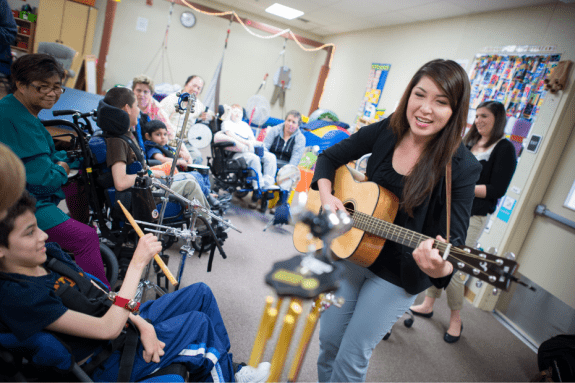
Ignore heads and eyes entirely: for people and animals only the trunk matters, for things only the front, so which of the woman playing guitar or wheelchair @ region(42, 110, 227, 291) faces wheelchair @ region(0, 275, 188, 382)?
the woman playing guitar

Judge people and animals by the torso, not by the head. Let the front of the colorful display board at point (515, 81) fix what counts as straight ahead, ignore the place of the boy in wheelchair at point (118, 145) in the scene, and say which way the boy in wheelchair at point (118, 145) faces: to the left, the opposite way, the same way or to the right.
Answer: the opposite way

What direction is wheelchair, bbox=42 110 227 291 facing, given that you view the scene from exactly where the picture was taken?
facing to the right of the viewer

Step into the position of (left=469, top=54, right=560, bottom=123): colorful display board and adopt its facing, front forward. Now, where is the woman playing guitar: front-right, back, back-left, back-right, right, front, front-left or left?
front-left

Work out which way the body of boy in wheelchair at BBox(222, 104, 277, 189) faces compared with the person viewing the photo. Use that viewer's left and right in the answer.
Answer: facing the viewer and to the right of the viewer

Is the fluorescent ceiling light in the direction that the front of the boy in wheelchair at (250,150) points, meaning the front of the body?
no

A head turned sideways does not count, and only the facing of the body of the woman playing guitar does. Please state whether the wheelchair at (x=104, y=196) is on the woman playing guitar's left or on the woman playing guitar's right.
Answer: on the woman playing guitar's right

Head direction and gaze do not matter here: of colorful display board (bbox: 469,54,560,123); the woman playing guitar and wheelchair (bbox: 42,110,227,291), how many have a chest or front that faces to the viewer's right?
1

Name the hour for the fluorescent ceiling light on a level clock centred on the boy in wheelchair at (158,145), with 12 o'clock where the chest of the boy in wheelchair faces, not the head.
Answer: The fluorescent ceiling light is roughly at 8 o'clock from the boy in wheelchair.

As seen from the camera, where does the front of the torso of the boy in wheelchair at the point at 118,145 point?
to the viewer's right

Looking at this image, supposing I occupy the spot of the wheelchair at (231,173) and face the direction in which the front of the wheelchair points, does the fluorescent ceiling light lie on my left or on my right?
on my left

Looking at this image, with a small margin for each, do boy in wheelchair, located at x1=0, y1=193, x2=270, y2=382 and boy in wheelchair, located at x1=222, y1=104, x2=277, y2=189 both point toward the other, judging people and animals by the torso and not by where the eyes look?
no

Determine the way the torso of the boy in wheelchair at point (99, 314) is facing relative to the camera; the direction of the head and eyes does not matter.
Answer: to the viewer's right

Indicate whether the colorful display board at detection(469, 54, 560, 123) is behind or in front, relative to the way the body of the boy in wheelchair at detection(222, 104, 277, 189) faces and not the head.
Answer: in front

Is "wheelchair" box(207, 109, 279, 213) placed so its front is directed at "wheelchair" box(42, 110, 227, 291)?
no

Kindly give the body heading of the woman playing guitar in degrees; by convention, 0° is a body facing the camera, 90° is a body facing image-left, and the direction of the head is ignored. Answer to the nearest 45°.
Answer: approximately 45°

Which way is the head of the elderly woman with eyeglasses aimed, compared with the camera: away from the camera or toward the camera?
toward the camera

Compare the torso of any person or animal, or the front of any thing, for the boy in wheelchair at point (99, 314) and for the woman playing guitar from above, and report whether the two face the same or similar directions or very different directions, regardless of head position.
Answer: very different directions

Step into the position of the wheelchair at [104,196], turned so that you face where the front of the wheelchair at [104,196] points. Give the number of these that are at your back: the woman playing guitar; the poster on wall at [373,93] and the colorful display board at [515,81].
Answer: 0

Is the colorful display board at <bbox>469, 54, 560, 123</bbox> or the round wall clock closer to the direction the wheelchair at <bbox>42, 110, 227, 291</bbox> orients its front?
the colorful display board

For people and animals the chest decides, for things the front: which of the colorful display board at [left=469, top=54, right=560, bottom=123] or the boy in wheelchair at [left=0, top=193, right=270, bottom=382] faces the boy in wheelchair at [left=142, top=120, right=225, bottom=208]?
the colorful display board

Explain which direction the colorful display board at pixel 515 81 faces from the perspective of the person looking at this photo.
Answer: facing the viewer and to the left of the viewer

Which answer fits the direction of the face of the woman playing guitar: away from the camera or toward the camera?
toward the camera
